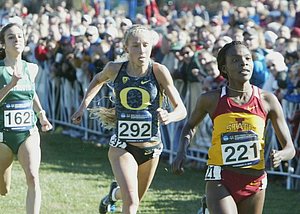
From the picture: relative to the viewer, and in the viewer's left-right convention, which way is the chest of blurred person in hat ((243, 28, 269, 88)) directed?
facing the viewer and to the left of the viewer

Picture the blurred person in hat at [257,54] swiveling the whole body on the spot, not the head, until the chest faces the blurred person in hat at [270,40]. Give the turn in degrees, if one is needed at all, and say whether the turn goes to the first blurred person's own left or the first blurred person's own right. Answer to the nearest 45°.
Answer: approximately 135° to the first blurred person's own right
